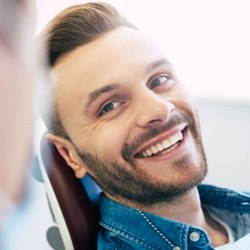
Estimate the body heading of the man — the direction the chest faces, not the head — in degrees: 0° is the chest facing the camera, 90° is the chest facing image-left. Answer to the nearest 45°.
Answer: approximately 315°

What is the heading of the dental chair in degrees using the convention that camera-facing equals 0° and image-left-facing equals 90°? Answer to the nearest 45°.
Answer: approximately 315°
